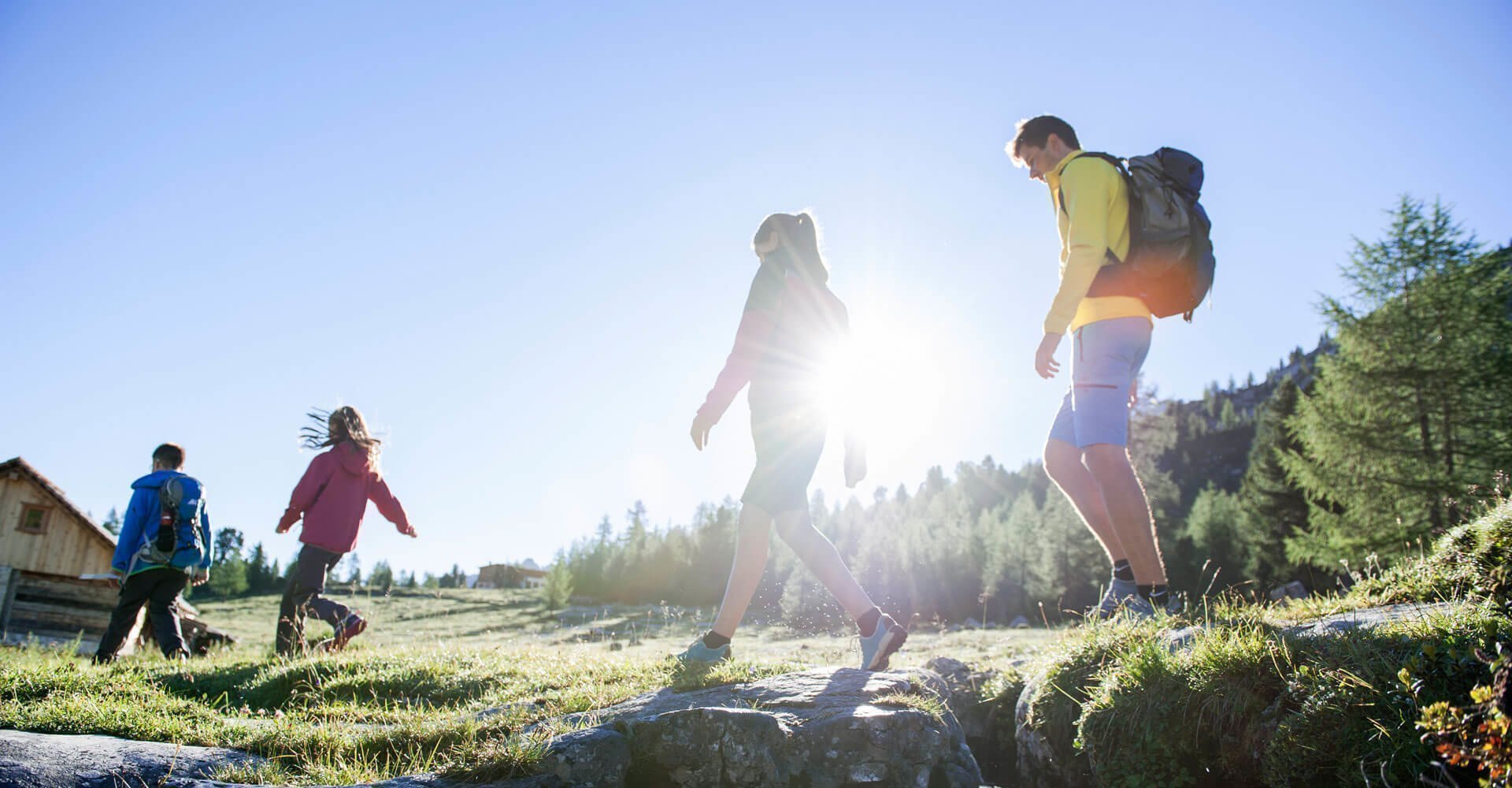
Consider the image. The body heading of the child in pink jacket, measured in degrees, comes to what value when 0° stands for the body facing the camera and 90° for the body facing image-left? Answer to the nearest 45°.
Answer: approximately 135°

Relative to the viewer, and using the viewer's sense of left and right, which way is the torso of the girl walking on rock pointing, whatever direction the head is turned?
facing to the left of the viewer

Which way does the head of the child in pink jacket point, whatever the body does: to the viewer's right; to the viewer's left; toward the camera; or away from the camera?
away from the camera

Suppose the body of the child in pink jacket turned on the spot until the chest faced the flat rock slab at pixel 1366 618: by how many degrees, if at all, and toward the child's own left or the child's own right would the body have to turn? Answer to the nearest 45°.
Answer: approximately 180°

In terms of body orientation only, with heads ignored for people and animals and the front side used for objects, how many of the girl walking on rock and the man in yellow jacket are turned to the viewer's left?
2

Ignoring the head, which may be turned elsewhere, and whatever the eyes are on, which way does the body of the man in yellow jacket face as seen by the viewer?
to the viewer's left

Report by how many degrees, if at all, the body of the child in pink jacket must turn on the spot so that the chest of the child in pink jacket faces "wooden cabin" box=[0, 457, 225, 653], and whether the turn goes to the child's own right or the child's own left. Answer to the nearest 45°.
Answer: approximately 45° to the child's own right

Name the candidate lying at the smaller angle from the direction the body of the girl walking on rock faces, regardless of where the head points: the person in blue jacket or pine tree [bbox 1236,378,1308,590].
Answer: the person in blue jacket

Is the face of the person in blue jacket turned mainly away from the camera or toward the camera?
away from the camera

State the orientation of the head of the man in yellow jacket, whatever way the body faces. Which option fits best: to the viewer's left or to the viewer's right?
to the viewer's left

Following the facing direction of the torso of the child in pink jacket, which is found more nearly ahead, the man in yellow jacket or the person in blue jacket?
the person in blue jacket
